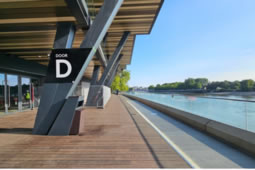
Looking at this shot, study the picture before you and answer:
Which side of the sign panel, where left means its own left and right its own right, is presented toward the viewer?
front

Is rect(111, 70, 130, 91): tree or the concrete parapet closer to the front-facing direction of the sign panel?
the concrete parapet

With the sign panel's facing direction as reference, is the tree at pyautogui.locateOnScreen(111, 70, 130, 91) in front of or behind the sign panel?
behind

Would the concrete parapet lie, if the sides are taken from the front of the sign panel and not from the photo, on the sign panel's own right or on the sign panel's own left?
on the sign panel's own left
